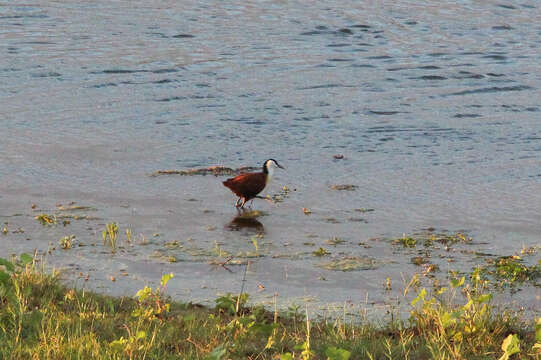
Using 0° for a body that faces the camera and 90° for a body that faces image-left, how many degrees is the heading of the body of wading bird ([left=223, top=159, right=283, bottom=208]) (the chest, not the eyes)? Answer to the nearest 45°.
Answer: approximately 270°

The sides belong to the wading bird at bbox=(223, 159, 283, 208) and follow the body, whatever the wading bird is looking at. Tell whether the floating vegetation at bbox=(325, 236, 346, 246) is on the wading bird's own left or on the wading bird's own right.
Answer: on the wading bird's own right

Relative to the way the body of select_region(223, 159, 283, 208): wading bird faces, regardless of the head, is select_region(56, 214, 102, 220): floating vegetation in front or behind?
behind

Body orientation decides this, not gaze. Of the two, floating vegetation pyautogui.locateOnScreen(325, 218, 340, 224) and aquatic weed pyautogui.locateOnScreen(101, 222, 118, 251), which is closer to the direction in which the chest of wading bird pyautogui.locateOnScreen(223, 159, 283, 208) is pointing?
the floating vegetation

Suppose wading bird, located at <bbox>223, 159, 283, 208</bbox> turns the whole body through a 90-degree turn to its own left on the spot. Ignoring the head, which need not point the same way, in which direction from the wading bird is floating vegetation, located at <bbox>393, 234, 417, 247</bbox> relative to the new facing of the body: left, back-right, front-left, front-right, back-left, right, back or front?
back-right

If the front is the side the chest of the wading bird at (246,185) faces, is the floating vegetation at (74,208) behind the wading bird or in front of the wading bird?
behind

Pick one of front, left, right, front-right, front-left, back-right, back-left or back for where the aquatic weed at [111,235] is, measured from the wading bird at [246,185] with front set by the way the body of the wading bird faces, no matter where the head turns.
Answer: back-right

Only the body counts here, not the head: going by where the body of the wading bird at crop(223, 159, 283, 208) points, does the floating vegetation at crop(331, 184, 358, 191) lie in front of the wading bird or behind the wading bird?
in front

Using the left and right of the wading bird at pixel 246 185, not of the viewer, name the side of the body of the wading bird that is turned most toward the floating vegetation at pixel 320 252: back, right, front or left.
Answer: right
